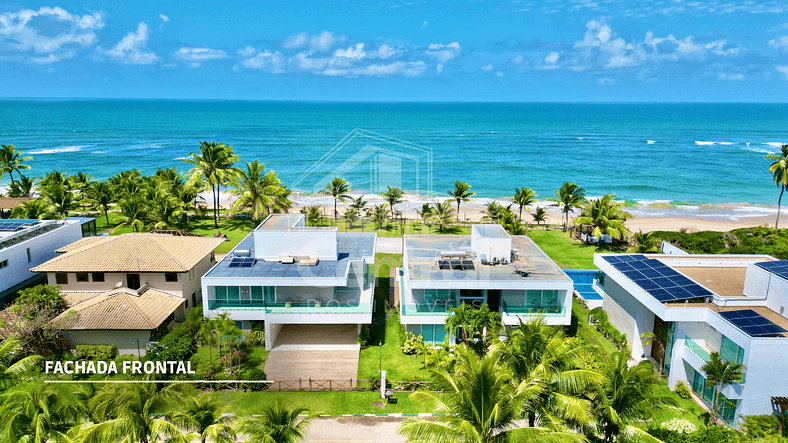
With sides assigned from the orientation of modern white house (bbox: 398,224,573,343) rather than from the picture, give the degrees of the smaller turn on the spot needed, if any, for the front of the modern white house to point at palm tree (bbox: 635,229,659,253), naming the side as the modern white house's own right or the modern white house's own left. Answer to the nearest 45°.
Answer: approximately 135° to the modern white house's own left

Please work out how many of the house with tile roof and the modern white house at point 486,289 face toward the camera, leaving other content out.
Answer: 2

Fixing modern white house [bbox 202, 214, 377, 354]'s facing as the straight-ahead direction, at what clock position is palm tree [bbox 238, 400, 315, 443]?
The palm tree is roughly at 12 o'clock from the modern white house.

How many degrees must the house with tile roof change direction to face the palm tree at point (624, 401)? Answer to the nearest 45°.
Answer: approximately 45° to its left

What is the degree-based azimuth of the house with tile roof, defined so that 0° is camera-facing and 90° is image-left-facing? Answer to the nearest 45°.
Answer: approximately 0°

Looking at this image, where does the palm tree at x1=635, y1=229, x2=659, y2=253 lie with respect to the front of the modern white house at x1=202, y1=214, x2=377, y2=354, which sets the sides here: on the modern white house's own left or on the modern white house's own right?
on the modern white house's own left

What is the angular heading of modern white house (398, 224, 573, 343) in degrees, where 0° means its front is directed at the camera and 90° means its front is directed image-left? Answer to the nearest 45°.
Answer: approximately 0°

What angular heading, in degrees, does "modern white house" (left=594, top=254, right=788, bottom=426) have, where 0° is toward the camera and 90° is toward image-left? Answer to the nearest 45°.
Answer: approximately 45°

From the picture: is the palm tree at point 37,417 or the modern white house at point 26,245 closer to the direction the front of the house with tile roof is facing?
the palm tree

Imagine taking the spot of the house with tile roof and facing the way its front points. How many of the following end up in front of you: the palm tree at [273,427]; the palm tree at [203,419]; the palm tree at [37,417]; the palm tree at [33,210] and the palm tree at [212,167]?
3

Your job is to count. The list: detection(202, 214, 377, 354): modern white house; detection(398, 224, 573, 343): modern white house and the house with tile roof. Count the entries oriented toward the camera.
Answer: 3

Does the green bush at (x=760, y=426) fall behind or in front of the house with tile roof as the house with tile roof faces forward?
in front
